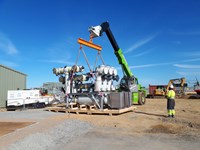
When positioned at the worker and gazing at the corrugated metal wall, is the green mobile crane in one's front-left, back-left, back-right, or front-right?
front-right

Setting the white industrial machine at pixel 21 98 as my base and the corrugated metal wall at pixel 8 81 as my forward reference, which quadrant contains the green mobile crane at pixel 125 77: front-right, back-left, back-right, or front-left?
back-right

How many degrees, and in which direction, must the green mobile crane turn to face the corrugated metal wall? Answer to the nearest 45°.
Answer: approximately 45° to its right

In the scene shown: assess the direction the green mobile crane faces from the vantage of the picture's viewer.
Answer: facing the viewer and to the left of the viewer

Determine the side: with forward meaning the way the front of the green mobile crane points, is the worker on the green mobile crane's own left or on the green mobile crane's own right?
on the green mobile crane's own left

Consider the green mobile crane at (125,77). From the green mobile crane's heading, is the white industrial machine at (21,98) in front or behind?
in front
